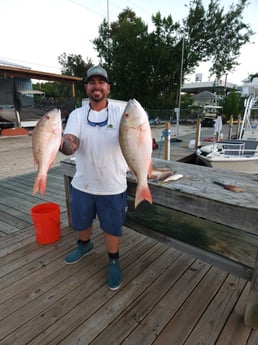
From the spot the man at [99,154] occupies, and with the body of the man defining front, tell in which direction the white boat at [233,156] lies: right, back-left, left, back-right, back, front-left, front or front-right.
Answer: back-left

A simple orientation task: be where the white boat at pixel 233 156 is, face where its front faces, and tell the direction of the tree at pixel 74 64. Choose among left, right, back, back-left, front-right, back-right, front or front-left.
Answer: front-right

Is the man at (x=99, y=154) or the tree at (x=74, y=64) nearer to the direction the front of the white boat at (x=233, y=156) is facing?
the tree

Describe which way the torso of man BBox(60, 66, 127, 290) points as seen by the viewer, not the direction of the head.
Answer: toward the camera

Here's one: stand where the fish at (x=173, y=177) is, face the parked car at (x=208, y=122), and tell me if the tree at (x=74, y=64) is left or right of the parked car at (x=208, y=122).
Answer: left
